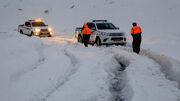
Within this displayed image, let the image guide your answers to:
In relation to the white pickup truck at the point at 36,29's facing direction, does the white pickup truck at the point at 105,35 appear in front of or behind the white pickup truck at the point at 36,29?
in front

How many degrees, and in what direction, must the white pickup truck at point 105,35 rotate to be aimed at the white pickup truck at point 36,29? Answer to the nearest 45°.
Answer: approximately 180°

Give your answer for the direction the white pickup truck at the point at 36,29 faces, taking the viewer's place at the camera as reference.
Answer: facing the viewer and to the right of the viewer
